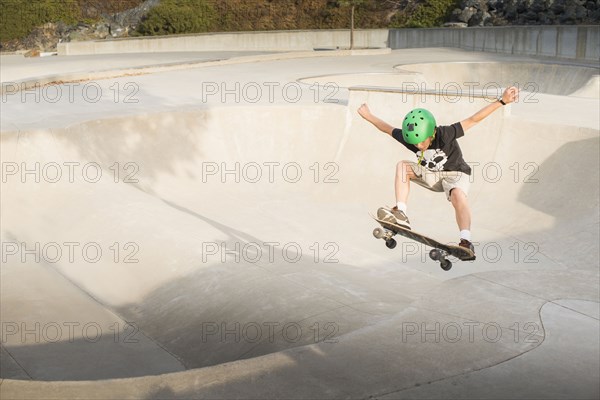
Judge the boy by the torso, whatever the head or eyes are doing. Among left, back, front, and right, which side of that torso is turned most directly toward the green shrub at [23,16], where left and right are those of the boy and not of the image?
right

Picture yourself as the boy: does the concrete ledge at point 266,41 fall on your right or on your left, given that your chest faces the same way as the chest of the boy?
on your right

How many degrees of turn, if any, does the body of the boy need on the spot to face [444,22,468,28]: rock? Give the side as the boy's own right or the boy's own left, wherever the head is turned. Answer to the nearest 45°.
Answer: approximately 135° to the boy's own right

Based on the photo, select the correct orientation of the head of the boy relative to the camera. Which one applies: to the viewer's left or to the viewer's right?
to the viewer's left

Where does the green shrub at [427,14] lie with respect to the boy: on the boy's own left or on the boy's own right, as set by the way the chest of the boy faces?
on the boy's own right

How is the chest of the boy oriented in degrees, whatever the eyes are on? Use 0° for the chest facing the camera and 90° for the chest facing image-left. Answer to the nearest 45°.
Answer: approximately 45°
